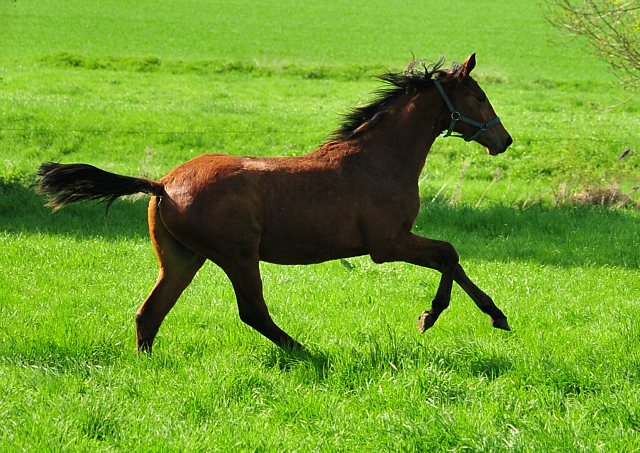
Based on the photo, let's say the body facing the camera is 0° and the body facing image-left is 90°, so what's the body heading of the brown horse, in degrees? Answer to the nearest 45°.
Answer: approximately 270°
